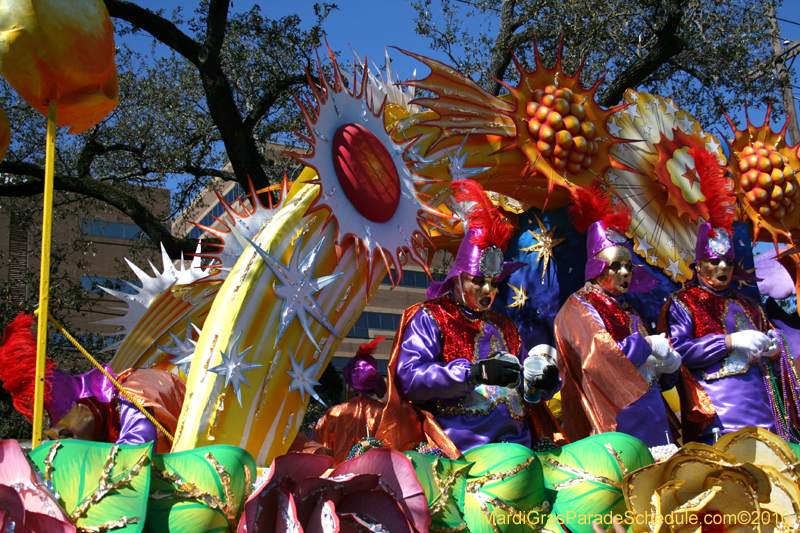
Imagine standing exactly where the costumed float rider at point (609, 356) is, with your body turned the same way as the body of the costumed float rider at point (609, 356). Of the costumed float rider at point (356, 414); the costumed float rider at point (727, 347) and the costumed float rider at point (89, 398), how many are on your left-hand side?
1

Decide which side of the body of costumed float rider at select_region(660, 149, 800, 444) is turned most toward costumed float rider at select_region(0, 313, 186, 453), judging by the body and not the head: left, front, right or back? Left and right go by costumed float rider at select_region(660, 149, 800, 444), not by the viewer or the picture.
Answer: right

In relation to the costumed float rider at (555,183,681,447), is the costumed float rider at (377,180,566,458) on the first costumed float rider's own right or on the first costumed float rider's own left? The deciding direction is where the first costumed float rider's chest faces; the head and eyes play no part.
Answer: on the first costumed float rider's own right

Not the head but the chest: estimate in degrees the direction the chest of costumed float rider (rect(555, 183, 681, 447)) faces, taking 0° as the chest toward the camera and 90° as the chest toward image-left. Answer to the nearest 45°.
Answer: approximately 315°

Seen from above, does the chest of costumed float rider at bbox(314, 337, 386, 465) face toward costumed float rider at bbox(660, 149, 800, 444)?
no

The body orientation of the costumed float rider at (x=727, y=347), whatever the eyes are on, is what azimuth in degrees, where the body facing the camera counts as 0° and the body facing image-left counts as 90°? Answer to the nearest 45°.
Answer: approximately 315°

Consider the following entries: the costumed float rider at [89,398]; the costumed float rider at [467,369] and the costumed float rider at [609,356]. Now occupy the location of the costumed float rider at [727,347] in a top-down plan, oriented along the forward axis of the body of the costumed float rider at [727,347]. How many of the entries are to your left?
0

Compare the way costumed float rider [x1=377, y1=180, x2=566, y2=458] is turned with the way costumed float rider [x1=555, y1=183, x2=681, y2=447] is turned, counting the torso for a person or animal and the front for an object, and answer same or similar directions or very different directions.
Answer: same or similar directions

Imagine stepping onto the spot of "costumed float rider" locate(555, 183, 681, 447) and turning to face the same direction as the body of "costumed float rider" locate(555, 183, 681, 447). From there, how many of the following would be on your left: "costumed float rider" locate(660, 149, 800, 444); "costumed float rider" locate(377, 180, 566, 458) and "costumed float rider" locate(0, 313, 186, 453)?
1

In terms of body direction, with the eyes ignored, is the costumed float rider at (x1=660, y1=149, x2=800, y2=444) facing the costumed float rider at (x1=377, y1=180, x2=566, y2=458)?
no

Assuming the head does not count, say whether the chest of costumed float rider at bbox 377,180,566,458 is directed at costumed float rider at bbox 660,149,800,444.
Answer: no

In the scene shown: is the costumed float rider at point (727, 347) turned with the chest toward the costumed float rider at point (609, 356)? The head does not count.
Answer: no
